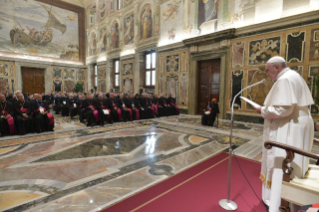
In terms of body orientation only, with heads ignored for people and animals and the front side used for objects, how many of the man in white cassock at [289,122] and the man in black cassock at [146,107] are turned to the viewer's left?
1

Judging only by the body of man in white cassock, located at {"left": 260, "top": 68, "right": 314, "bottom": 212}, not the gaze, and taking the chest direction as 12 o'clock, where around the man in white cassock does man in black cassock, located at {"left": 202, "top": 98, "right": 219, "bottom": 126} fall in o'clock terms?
The man in black cassock is roughly at 2 o'clock from the man in white cassock.

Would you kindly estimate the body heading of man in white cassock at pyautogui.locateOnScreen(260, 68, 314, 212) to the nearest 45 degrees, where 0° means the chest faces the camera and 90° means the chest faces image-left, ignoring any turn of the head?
approximately 90°

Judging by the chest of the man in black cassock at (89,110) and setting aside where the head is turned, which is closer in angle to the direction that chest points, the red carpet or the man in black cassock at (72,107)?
the red carpet

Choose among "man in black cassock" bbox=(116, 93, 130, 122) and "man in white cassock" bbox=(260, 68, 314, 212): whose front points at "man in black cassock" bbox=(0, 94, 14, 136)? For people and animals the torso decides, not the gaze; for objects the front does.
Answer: the man in white cassock

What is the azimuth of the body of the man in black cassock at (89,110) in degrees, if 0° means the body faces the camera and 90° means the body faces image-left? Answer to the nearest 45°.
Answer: approximately 315°

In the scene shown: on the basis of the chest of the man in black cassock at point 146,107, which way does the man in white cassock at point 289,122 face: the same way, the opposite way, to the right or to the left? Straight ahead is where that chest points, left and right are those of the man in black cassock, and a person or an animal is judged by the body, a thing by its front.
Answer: the opposite way
